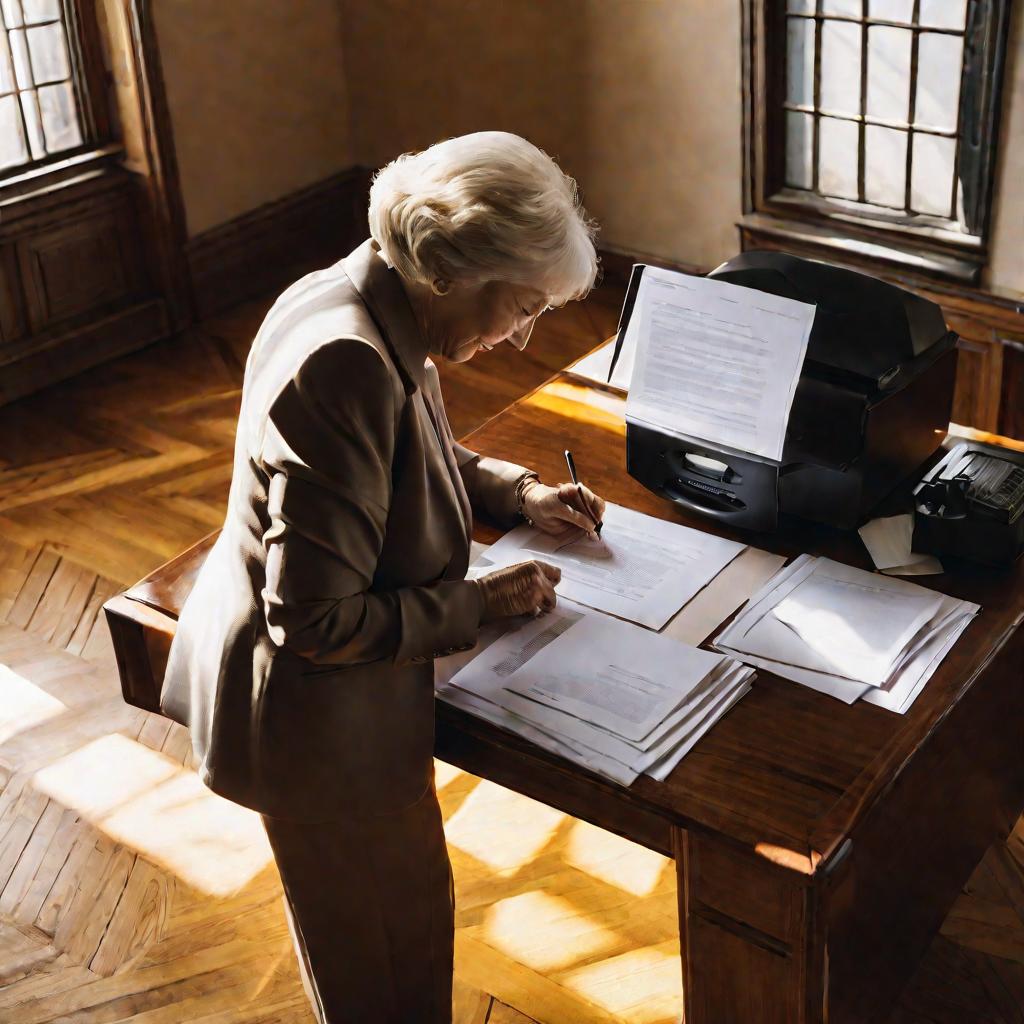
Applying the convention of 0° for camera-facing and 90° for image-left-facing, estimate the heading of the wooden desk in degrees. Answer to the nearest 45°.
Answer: approximately 45°

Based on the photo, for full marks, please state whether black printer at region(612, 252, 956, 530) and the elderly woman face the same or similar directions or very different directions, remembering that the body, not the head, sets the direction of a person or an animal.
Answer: very different directions

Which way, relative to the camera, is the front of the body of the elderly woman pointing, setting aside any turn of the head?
to the viewer's right

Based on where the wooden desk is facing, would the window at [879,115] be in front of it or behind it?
behind

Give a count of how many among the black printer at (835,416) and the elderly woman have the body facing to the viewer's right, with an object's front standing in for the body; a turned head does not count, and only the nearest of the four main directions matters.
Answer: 1

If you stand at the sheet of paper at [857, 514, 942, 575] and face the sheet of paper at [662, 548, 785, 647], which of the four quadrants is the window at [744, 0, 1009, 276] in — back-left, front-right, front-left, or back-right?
back-right
